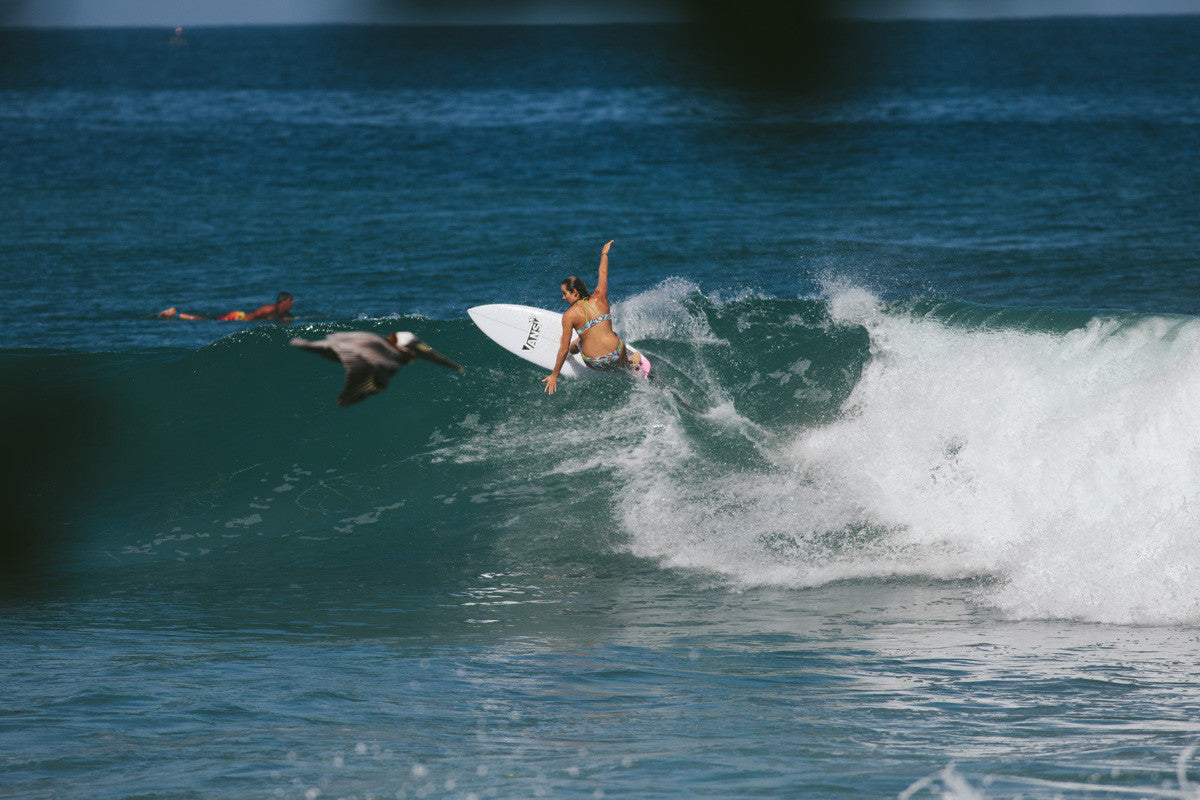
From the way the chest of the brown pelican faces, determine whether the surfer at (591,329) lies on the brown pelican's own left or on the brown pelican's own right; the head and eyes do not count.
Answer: on the brown pelican's own left

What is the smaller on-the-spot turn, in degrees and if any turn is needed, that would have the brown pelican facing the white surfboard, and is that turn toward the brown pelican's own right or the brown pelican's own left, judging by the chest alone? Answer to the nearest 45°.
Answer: approximately 90° to the brown pelican's own left

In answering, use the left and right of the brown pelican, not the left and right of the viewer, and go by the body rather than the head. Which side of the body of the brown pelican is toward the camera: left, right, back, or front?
right

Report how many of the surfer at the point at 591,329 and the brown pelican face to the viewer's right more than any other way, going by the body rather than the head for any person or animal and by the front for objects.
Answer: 1

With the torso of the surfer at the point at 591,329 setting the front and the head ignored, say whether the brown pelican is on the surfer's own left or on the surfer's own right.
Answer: on the surfer's own left

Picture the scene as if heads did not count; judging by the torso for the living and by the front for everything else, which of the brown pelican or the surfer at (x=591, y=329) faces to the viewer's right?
the brown pelican

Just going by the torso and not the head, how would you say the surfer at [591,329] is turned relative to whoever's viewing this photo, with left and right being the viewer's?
facing away from the viewer and to the left of the viewer
